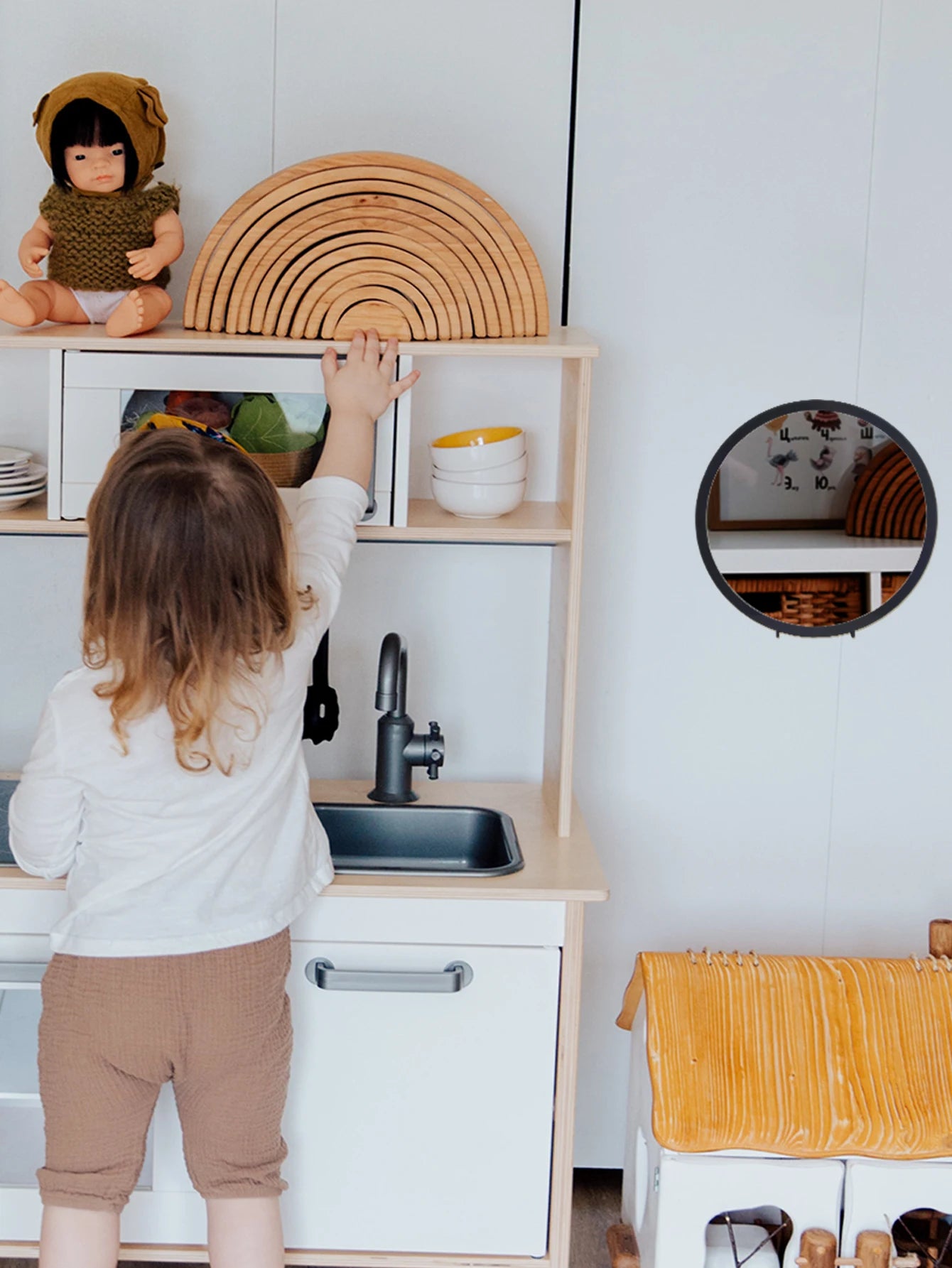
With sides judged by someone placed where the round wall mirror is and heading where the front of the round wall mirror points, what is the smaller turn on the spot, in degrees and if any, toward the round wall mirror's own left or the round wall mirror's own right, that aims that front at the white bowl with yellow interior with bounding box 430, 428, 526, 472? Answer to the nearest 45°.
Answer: approximately 45° to the round wall mirror's own right

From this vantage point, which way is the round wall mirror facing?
toward the camera

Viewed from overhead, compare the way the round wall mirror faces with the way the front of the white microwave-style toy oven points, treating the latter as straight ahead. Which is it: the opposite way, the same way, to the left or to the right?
the same way

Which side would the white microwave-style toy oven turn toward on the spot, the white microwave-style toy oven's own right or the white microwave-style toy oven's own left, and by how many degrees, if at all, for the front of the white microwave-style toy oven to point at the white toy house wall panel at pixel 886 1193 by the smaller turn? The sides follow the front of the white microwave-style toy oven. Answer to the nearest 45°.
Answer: approximately 90° to the white microwave-style toy oven's own left

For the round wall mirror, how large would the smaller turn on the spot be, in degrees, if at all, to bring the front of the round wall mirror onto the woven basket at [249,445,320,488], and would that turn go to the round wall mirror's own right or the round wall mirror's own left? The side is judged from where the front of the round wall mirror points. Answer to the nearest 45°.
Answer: approximately 45° to the round wall mirror's own right

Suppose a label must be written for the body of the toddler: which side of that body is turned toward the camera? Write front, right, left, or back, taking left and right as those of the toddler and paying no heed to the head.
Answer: back

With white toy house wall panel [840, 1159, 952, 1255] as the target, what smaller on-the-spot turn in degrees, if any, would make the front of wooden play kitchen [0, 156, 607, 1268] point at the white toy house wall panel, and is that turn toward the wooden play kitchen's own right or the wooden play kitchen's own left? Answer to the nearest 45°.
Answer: approximately 90° to the wooden play kitchen's own left

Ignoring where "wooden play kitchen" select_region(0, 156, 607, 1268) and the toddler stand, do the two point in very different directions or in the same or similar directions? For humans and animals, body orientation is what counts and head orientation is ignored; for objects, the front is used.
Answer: very different directions

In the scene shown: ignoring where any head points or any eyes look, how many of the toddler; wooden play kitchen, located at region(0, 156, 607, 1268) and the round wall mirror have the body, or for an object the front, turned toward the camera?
2

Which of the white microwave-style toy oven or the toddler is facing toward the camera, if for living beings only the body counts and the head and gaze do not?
the white microwave-style toy oven

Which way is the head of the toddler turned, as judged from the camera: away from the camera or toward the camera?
away from the camera

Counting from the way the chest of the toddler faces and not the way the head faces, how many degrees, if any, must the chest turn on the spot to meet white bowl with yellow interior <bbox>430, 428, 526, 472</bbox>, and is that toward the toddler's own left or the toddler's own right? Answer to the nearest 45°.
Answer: approximately 45° to the toddler's own right

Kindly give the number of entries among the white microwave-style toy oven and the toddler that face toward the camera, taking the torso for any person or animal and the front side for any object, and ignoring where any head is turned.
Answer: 1
